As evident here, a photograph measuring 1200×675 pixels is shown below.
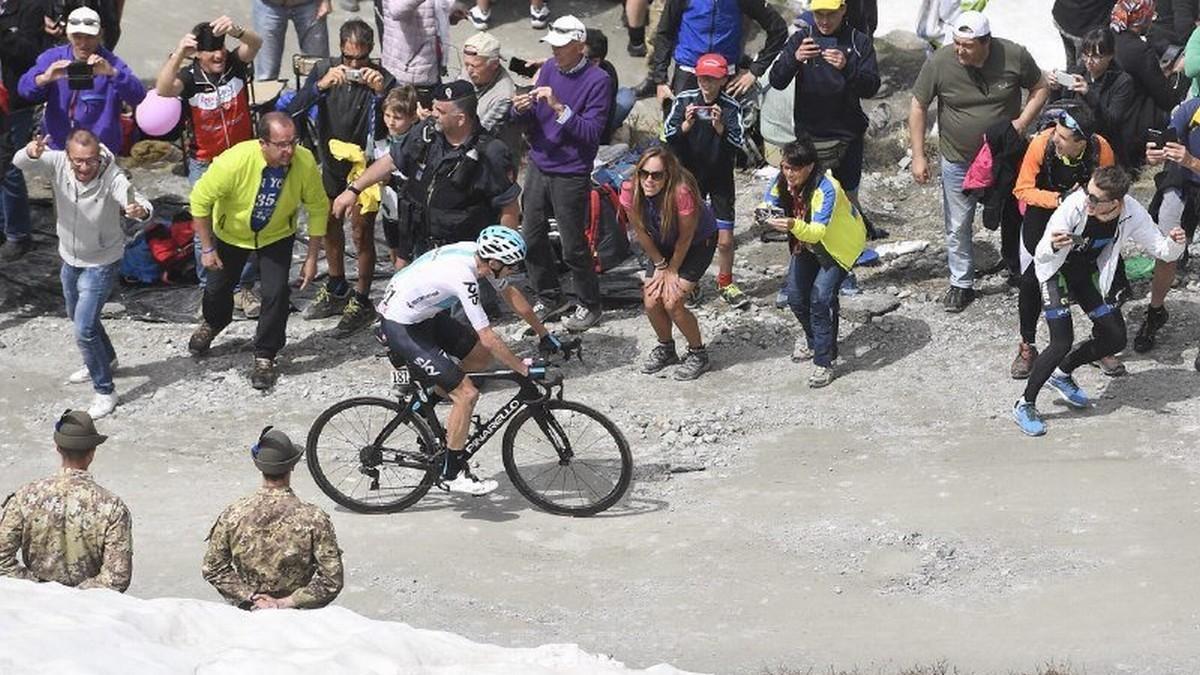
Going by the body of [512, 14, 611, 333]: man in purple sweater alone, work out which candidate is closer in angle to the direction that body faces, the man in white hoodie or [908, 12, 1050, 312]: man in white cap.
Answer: the man in white hoodie

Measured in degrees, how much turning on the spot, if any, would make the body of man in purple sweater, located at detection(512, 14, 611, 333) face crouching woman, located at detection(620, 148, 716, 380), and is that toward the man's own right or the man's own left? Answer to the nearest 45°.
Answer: approximately 90° to the man's own left

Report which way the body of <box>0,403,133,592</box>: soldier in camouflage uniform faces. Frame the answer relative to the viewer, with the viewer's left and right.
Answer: facing away from the viewer

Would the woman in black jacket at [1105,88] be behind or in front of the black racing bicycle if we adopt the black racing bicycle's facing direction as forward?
in front

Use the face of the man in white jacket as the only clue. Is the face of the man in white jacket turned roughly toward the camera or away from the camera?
toward the camera

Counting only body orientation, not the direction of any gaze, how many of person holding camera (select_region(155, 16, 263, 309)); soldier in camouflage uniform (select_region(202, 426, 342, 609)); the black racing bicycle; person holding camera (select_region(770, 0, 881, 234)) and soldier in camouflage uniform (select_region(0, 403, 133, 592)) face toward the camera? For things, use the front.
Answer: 2

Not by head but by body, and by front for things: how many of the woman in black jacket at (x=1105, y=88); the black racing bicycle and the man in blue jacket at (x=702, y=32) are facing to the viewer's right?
1

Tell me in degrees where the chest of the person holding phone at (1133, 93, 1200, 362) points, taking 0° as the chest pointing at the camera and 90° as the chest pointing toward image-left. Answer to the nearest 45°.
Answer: approximately 45°

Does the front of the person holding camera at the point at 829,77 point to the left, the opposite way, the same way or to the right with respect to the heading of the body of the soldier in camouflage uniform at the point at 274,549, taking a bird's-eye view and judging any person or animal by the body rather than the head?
the opposite way

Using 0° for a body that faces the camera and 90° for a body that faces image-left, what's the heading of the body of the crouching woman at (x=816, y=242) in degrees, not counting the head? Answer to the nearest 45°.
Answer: approximately 45°

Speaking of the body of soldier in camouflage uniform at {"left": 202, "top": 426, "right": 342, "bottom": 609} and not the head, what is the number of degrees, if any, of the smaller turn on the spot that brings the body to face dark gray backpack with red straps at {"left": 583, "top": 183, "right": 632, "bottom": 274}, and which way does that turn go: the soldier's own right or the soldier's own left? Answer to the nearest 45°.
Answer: approximately 45° to the soldier's own right

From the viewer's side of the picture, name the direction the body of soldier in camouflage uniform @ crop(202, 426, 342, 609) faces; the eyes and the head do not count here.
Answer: away from the camera

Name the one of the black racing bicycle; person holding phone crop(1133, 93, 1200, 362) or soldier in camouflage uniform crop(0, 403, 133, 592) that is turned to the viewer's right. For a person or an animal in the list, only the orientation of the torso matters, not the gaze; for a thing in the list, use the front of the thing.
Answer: the black racing bicycle

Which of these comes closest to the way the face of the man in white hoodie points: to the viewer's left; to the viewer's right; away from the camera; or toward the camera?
toward the camera

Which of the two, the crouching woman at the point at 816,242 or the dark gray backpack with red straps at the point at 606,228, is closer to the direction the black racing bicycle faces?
the crouching woman

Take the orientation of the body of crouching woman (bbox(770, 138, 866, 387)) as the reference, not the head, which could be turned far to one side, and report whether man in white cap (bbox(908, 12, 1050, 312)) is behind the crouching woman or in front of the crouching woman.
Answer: behind

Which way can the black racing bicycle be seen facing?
to the viewer's right
